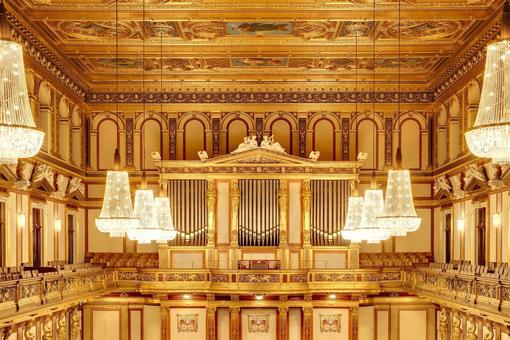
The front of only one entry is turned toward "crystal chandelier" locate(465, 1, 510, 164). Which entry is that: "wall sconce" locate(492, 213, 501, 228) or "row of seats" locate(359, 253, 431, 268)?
the row of seats

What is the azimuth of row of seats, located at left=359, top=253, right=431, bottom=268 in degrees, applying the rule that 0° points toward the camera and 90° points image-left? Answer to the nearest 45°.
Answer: approximately 0°

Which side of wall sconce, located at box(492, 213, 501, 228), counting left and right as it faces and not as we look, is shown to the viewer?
left

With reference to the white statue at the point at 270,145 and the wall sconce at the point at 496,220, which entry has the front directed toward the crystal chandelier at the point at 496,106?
the white statue
